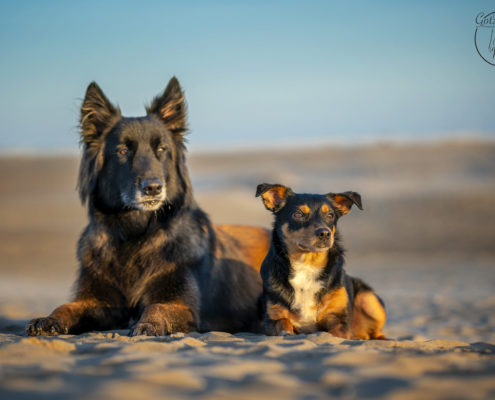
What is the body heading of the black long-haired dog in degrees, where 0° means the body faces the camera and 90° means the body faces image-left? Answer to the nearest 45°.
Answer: approximately 45°

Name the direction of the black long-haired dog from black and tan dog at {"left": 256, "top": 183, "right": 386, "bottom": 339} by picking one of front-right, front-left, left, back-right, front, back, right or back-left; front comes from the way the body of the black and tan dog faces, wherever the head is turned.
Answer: right

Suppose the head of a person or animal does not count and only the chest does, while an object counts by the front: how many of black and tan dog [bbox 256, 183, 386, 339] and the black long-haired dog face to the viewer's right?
0

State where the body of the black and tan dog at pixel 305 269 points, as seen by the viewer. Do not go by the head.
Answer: toward the camera

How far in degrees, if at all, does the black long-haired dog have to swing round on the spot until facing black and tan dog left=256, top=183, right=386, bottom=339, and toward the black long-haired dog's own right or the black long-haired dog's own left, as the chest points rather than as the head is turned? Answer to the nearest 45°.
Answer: approximately 135° to the black long-haired dog's own left
